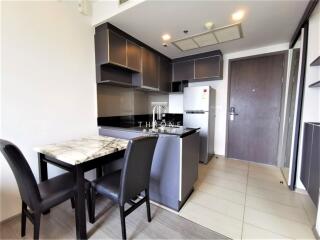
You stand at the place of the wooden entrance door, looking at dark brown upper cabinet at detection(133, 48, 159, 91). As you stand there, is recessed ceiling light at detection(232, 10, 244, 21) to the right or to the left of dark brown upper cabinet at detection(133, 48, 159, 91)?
left

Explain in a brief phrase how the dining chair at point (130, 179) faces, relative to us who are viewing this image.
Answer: facing away from the viewer and to the left of the viewer

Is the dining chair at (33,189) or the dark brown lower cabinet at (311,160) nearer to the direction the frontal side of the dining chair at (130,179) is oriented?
the dining chair

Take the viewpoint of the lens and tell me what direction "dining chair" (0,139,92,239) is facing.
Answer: facing away from the viewer and to the right of the viewer

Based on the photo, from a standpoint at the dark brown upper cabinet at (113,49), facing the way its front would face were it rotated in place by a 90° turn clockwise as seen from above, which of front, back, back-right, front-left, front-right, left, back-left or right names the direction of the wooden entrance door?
back-left

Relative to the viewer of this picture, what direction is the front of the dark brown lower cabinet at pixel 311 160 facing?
facing to the left of the viewer

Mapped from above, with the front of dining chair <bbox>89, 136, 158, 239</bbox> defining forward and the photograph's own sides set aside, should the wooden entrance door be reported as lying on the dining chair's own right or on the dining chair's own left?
on the dining chair's own right

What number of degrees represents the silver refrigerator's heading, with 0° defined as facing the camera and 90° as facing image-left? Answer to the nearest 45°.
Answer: approximately 0°

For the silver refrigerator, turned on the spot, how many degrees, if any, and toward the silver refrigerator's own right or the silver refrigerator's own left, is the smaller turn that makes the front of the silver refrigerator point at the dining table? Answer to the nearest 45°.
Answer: approximately 45° to the silver refrigerator's own right
